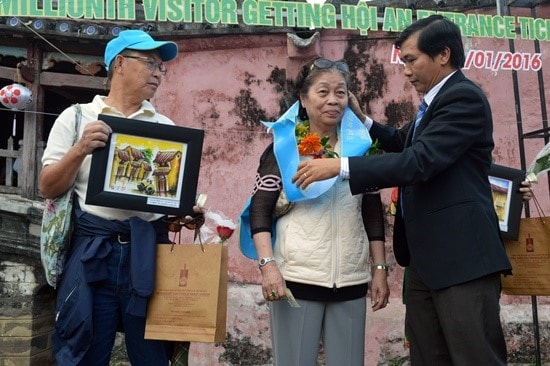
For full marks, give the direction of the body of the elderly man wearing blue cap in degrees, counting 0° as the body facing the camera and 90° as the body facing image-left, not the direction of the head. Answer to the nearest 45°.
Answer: approximately 315°

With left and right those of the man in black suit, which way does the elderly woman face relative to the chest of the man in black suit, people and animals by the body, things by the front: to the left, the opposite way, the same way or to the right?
to the left

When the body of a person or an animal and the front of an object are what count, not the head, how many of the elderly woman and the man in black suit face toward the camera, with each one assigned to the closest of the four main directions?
1

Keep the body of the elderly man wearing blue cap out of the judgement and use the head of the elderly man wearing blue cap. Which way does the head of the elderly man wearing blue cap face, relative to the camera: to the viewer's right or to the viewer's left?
to the viewer's right

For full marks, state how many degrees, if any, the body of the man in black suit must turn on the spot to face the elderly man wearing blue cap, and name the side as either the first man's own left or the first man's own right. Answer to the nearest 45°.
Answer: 0° — they already face them

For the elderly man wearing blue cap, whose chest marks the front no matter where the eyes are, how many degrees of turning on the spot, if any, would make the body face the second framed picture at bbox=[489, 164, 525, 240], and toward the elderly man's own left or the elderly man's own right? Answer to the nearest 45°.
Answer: approximately 45° to the elderly man's own left

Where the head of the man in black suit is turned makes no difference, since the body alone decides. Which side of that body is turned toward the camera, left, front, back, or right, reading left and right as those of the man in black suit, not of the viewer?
left
